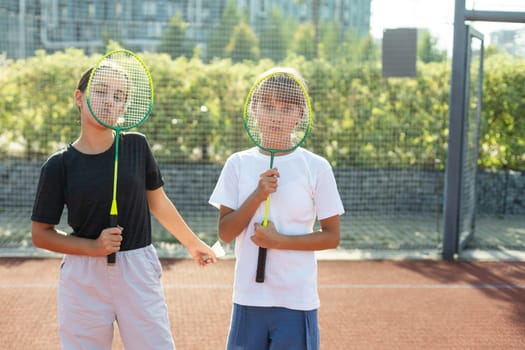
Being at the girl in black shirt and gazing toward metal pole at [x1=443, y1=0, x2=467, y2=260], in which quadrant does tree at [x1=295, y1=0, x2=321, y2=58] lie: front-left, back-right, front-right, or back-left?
front-left

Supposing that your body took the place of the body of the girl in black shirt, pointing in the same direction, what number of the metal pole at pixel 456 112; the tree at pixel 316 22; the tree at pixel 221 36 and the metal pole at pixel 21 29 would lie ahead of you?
0

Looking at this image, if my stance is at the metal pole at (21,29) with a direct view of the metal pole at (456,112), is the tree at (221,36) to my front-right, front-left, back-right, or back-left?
front-left

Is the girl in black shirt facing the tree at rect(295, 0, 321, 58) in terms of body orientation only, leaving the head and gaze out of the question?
no

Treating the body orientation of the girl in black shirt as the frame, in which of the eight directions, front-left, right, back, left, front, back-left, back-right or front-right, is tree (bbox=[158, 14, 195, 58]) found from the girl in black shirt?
back

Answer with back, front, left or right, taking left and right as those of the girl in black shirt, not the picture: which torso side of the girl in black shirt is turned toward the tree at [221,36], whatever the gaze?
back

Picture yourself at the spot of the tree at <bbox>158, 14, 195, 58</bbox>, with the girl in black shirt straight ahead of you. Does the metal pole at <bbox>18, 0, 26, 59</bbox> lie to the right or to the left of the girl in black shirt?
right

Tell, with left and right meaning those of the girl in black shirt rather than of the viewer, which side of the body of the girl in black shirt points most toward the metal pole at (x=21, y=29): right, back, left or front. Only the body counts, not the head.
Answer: back

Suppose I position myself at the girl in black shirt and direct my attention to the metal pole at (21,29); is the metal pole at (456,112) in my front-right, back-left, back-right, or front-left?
front-right

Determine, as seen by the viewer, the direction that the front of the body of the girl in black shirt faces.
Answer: toward the camera

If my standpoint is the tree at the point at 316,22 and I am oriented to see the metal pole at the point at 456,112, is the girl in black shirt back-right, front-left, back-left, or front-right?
front-right

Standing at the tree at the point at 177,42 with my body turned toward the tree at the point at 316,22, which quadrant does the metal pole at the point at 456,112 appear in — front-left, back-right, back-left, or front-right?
front-right
